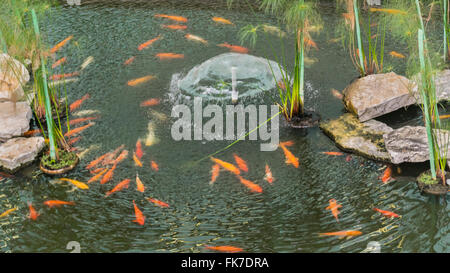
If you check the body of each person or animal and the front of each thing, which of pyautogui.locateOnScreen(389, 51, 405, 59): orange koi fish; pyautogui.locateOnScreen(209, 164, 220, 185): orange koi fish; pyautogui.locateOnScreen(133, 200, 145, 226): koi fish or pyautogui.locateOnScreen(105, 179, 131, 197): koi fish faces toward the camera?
pyautogui.locateOnScreen(133, 200, 145, 226): koi fish

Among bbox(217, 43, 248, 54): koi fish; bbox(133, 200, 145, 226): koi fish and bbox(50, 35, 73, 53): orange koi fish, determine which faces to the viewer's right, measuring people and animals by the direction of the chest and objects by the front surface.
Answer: bbox(217, 43, 248, 54): koi fish

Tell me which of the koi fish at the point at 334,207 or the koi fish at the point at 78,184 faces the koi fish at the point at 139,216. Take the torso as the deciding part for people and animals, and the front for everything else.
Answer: the koi fish at the point at 78,184

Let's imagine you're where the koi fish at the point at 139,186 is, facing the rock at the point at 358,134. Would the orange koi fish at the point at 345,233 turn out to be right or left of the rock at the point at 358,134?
right

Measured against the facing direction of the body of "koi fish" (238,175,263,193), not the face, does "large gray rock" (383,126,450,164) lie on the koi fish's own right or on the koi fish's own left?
on the koi fish's own left

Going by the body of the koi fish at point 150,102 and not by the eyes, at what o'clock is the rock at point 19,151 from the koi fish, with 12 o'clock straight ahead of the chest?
The rock is roughly at 11 o'clock from the koi fish.

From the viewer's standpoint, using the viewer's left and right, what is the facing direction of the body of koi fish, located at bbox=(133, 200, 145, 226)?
facing the viewer

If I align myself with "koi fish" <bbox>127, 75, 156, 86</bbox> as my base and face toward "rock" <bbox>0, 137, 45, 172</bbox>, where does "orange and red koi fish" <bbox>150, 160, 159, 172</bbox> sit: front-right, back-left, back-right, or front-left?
front-left

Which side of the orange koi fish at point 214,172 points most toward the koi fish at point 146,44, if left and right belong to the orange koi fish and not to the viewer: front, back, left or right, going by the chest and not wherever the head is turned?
front

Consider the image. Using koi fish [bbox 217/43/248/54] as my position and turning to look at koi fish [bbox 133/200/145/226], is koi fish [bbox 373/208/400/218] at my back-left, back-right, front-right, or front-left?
front-left

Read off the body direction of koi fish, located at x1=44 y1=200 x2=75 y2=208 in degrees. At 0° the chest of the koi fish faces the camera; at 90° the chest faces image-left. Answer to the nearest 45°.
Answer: approximately 90°

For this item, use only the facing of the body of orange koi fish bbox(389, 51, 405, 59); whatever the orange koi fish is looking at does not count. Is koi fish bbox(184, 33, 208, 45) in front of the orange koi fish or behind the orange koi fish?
in front
